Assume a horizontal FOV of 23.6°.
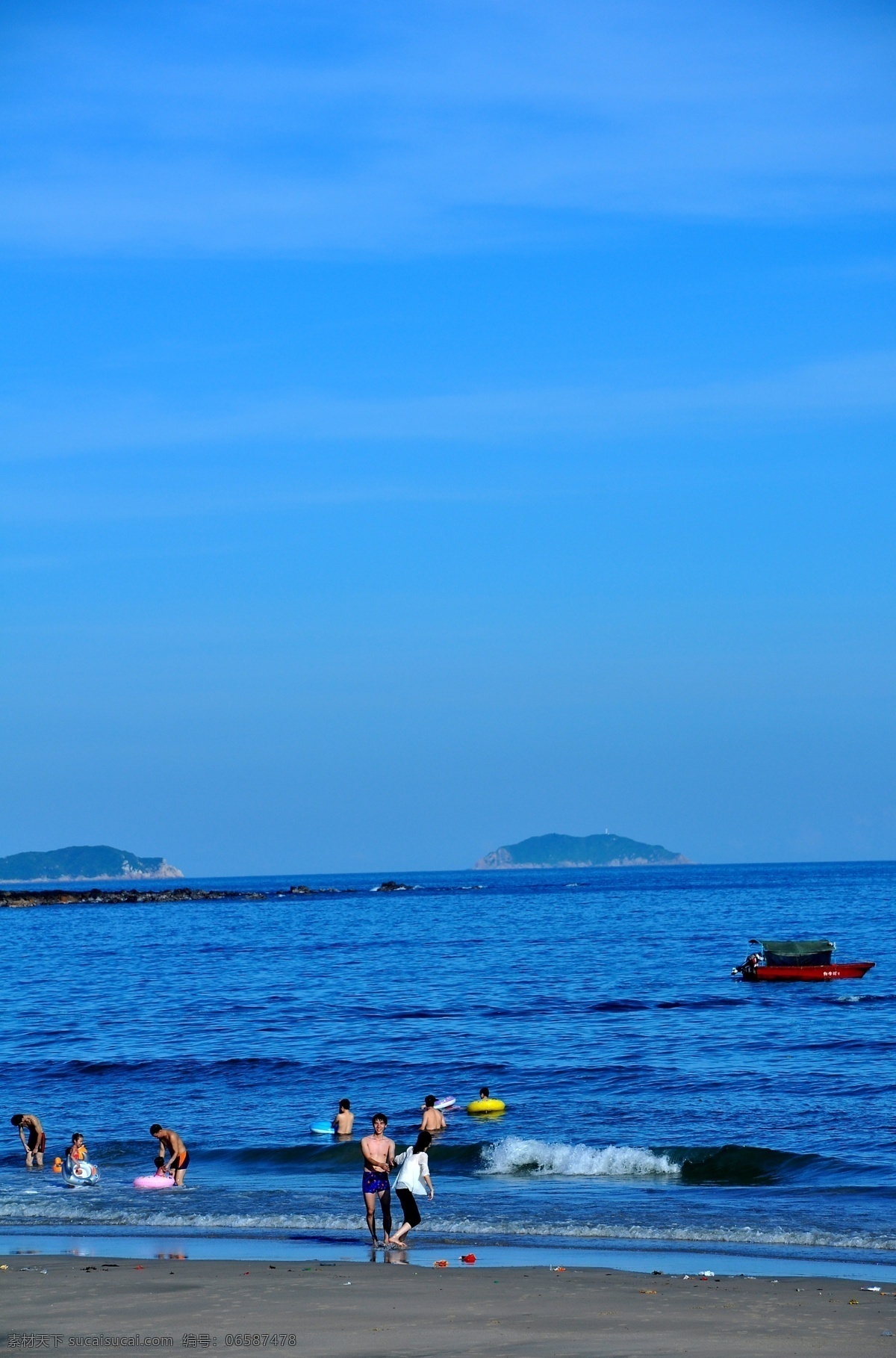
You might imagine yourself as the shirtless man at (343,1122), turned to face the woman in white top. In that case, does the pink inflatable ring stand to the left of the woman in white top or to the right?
right

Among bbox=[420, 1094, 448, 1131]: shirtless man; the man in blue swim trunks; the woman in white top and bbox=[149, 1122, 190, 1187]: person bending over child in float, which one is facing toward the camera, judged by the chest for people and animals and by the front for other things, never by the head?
the man in blue swim trunks

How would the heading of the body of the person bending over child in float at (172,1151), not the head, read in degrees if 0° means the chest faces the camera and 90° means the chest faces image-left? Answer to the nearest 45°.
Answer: approximately 90°

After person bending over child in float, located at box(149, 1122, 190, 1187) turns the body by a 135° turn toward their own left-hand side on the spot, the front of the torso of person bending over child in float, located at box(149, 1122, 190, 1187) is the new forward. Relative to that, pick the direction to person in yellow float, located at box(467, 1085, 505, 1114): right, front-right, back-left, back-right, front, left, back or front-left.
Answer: left
